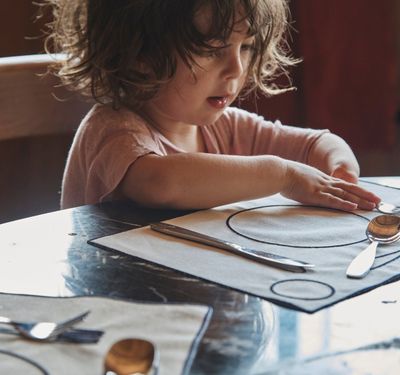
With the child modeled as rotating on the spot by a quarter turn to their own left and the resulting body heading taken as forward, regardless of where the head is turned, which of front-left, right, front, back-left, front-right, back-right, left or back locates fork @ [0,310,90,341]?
back-right

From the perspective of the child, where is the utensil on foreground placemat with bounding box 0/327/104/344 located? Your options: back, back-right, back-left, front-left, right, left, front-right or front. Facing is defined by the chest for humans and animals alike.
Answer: front-right

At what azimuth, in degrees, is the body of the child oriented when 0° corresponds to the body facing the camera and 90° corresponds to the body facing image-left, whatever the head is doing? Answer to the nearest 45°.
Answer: approximately 315°

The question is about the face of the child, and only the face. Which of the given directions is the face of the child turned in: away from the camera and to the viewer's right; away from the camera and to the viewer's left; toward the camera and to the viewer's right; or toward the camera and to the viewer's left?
toward the camera and to the viewer's right
